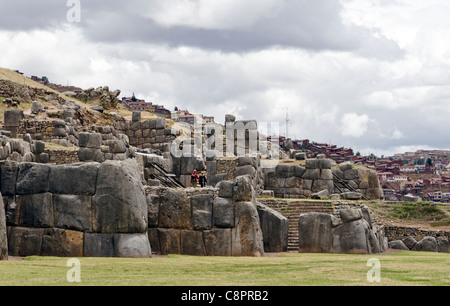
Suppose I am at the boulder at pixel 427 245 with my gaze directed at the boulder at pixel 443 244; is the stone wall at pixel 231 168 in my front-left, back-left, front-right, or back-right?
back-left

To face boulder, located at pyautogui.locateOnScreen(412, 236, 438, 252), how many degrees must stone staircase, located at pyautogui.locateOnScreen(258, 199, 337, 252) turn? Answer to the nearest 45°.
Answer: approximately 135° to its left

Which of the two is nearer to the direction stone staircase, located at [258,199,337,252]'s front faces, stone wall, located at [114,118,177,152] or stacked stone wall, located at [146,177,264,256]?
the stacked stone wall

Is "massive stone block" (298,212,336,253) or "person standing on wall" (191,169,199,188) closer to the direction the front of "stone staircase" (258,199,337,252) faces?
the massive stone block

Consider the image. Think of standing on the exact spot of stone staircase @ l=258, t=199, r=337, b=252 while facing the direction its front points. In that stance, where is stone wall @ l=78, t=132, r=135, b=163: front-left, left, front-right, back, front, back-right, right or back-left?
right

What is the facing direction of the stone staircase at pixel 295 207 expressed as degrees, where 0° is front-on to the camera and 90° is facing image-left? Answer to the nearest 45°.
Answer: approximately 0°

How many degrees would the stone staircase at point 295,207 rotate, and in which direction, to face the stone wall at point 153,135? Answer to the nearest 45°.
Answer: approximately 135° to its right

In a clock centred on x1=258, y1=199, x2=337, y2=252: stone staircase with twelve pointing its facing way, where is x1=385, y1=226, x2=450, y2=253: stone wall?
The stone wall is roughly at 8 o'clock from the stone staircase.

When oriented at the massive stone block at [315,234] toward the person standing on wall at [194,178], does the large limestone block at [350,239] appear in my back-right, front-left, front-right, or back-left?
back-right

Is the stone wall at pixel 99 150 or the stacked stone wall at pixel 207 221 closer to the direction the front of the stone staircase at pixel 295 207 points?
the stacked stone wall

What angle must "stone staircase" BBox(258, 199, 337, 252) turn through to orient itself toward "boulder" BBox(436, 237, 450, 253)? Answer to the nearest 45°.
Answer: approximately 135° to its left

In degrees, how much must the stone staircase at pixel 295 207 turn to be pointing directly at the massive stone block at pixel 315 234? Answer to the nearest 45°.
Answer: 0° — it already faces it

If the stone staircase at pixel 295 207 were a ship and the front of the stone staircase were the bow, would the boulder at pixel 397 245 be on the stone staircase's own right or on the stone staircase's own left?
on the stone staircase's own left

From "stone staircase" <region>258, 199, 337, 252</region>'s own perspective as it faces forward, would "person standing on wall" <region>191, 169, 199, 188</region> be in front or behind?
behind

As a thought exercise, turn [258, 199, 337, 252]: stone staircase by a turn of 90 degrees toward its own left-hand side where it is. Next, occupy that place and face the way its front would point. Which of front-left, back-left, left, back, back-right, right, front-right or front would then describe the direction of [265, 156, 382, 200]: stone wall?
left

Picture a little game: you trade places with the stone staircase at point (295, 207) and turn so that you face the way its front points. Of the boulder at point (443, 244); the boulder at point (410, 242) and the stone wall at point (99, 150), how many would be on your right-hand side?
1
